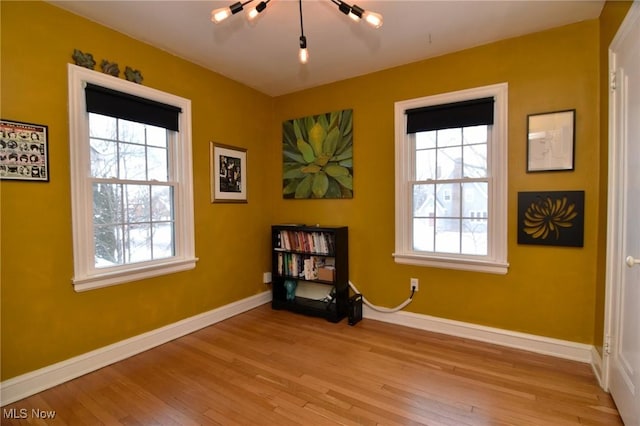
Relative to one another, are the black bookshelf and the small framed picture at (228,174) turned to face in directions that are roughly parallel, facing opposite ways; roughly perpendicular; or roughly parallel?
roughly perpendicular

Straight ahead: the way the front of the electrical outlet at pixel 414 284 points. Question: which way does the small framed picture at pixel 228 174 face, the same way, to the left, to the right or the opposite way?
to the left

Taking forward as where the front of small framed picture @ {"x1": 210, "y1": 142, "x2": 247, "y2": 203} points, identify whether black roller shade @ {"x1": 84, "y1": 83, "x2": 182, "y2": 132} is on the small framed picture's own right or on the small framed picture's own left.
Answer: on the small framed picture's own right

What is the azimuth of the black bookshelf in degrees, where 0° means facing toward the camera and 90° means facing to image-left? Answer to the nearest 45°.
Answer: approximately 45°

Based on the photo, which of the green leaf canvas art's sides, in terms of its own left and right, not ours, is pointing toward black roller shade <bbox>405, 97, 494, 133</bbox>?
left

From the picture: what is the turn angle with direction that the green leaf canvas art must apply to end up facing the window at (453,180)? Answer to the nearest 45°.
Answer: approximately 90° to its left

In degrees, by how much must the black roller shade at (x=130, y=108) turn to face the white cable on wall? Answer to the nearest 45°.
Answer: approximately 45° to its left
